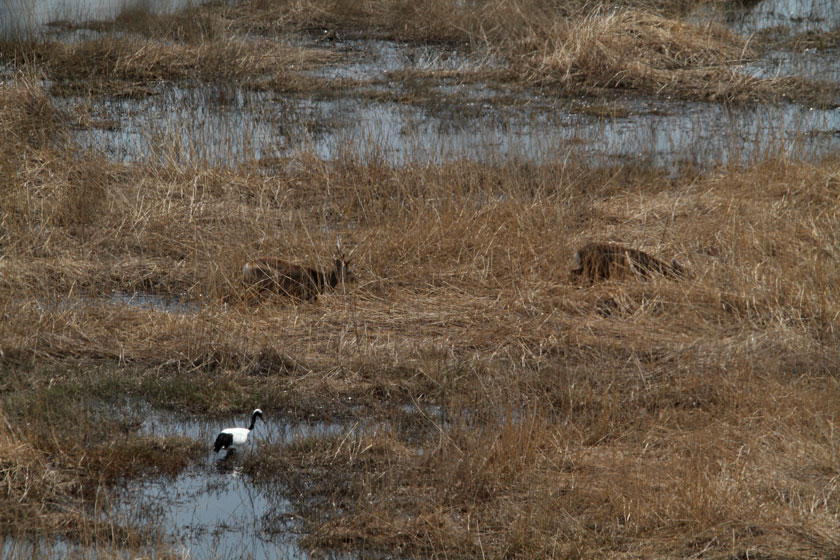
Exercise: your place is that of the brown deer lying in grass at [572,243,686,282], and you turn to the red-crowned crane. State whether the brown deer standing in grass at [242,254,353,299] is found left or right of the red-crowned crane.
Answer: right

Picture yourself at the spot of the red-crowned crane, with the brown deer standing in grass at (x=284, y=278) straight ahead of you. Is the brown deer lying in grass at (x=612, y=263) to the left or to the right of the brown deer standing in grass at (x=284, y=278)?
right

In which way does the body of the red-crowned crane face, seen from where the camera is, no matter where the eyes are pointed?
to the viewer's right

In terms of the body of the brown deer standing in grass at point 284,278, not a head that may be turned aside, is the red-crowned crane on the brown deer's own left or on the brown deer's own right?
on the brown deer's own right

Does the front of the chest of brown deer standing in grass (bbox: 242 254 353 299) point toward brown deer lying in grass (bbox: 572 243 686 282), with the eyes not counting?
yes

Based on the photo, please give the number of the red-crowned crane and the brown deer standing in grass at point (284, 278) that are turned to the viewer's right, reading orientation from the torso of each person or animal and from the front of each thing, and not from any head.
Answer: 2

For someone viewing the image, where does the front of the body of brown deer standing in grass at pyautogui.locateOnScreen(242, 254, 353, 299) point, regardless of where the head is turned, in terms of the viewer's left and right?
facing to the right of the viewer

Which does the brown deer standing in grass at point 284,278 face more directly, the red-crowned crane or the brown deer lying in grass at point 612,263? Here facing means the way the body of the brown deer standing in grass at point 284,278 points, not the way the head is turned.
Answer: the brown deer lying in grass
